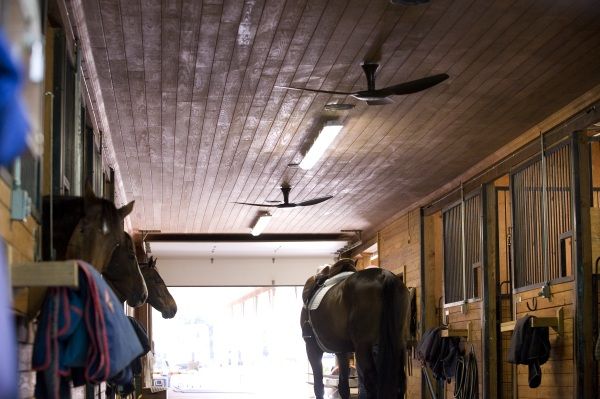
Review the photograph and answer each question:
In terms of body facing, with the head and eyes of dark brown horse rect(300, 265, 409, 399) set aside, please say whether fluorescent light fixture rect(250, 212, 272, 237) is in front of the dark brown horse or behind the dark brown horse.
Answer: in front

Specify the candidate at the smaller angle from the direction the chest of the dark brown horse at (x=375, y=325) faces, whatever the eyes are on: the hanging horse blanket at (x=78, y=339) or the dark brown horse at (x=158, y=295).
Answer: the dark brown horse

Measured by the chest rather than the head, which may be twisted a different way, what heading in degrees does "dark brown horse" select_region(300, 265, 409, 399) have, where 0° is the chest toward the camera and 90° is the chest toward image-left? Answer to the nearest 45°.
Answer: approximately 135°

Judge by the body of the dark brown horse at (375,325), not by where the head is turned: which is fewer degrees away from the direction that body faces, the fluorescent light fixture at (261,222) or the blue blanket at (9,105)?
the fluorescent light fixture

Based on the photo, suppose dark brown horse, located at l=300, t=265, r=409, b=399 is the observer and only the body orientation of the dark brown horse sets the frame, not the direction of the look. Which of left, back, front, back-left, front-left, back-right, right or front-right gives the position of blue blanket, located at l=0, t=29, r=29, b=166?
back-left

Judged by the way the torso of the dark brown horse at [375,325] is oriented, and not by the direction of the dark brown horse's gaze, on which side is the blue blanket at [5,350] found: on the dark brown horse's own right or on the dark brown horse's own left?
on the dark brown horse's own left
